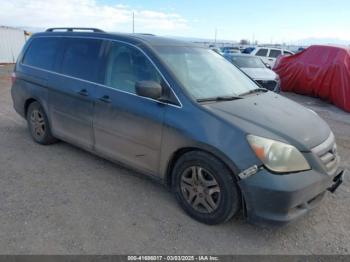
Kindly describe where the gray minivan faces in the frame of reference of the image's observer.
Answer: facing the viewer and to the right of the viewer

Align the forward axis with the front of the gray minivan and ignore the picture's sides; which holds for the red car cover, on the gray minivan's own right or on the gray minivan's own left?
on the gray minivan's own left
